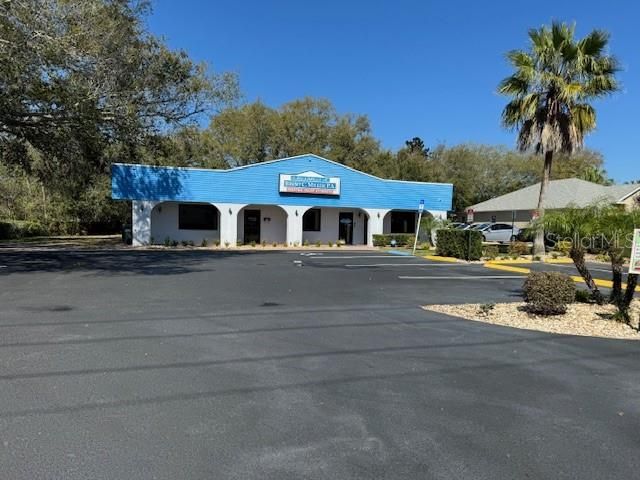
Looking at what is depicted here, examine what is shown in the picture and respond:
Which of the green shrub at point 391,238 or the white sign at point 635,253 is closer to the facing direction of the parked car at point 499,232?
the green shrub

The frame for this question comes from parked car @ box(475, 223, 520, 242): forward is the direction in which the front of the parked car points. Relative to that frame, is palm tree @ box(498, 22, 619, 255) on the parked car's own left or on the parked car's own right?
on the parked car's own left

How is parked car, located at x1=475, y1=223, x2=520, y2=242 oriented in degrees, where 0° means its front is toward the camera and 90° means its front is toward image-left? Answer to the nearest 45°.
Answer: approximately 90°

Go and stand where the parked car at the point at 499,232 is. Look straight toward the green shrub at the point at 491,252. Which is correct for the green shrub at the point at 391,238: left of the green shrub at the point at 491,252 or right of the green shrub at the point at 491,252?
right

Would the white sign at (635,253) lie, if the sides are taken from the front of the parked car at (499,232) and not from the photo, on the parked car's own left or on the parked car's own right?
on the parked car's own left

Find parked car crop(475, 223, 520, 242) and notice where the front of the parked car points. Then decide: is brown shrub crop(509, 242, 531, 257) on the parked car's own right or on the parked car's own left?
on the parked car's own left

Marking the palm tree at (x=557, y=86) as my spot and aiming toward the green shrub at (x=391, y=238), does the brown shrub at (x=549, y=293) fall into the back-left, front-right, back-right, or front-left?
back-left
